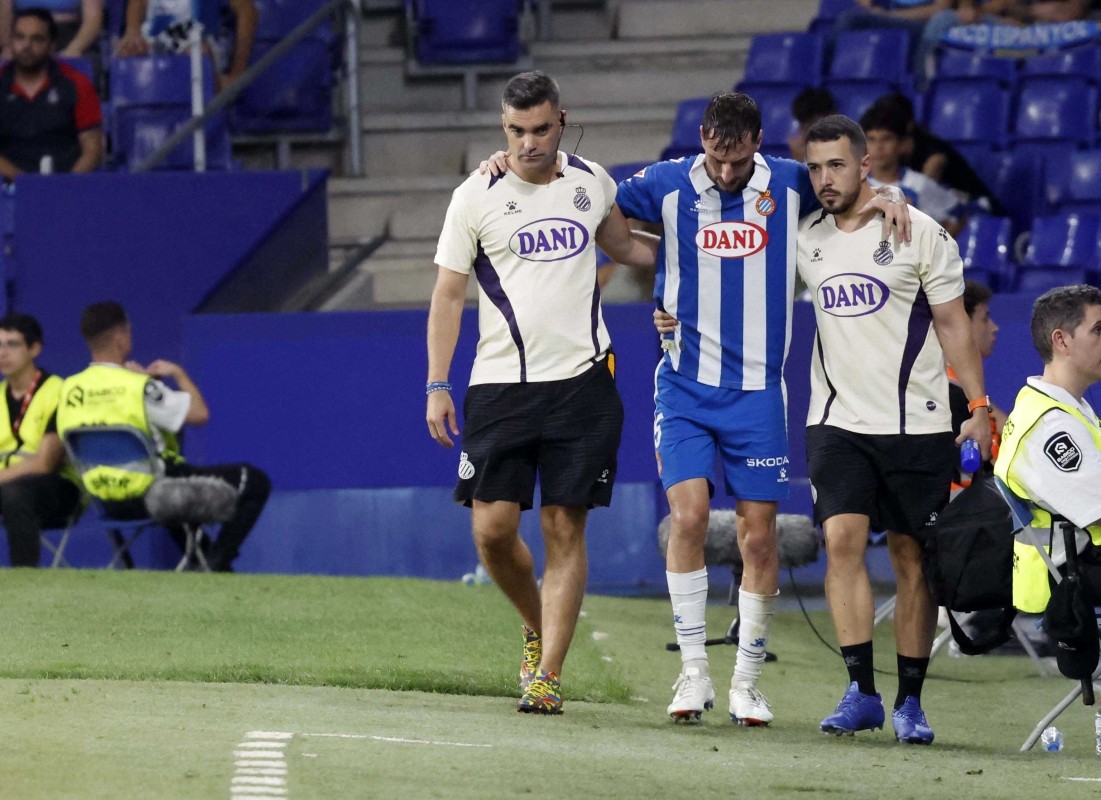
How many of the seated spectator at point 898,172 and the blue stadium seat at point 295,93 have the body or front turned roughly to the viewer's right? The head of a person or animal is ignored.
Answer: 0

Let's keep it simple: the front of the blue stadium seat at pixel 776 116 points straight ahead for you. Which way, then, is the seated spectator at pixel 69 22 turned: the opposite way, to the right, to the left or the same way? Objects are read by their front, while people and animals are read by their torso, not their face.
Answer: the same way

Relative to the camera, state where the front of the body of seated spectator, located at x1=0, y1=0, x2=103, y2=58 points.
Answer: toward the camera

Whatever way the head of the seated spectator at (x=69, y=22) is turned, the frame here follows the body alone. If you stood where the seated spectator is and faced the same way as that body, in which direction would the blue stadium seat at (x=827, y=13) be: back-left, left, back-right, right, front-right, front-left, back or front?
left

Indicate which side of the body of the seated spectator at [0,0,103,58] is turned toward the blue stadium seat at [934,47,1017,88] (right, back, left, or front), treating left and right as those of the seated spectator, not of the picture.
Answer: left

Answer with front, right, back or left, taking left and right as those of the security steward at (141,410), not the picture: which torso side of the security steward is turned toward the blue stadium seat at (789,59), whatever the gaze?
front

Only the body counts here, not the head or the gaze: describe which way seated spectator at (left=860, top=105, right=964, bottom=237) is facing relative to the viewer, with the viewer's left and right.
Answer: facing the viewer and to the left of the viewer

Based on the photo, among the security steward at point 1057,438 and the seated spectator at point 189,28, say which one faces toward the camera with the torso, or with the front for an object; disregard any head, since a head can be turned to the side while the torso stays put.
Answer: the seated spectator

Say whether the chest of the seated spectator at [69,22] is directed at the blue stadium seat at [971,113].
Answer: no

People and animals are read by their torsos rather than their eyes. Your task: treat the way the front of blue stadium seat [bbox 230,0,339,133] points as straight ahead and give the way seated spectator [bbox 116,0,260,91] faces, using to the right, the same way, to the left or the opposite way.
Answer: the same way

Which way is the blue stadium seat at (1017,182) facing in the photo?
toward the camera

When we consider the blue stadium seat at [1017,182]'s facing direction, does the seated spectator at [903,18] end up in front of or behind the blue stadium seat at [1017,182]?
behind

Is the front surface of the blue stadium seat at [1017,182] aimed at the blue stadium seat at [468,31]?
no

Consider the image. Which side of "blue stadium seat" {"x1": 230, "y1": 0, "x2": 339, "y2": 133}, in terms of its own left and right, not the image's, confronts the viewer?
front

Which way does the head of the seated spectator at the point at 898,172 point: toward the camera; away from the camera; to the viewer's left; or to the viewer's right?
toward the camera

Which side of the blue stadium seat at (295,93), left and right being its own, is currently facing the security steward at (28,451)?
front

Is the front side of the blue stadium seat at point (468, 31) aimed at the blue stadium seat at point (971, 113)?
no

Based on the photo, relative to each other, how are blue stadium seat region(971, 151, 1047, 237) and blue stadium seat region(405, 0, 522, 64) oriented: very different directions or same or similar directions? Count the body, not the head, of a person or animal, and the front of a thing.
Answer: same or similar directions
